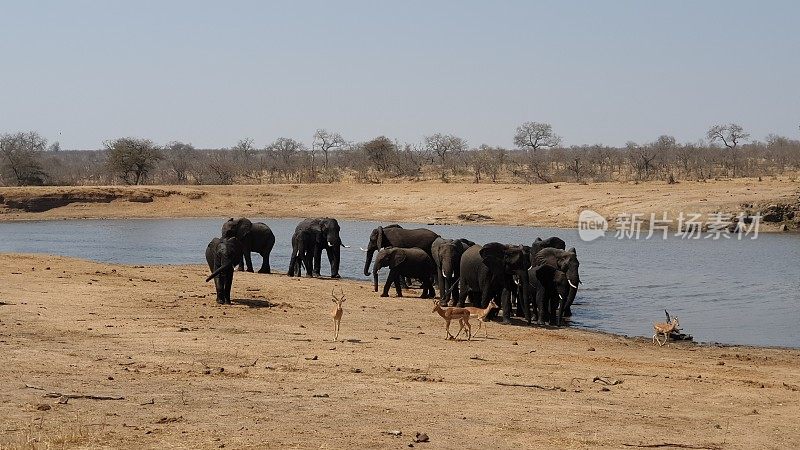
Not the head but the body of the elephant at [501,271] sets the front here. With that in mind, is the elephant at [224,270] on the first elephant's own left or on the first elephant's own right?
on the first elephant's own right

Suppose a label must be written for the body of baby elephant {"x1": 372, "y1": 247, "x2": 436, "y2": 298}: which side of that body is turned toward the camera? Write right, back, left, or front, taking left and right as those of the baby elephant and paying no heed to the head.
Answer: left

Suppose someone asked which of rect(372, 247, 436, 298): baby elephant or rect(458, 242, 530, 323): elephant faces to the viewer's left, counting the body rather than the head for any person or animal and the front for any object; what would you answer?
the baby elephant

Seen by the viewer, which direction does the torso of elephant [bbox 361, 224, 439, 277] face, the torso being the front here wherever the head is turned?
to the viewer's left

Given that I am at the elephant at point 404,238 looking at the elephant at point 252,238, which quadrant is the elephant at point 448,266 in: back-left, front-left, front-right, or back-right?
back-left

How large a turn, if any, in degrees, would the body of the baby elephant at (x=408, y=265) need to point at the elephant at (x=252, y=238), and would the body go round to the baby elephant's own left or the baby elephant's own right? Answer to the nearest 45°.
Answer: approximately 45° to the baby elephant's own right

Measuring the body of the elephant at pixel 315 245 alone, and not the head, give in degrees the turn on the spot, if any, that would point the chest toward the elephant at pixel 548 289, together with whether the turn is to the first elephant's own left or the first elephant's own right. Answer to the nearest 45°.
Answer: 0° — it already faces it

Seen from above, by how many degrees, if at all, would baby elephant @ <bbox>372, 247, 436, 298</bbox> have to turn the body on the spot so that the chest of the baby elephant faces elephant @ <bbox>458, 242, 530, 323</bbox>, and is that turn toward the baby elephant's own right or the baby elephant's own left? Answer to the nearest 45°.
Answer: approximately 135° to the baby elephant's own left
